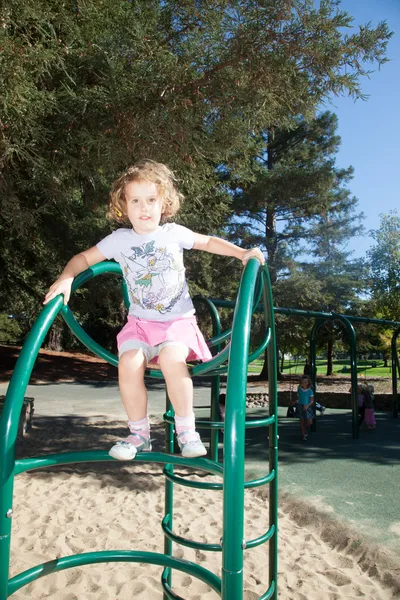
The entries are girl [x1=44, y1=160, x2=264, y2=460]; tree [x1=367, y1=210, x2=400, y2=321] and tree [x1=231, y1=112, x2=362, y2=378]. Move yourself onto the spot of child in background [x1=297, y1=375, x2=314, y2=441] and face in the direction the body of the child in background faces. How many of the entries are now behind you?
2

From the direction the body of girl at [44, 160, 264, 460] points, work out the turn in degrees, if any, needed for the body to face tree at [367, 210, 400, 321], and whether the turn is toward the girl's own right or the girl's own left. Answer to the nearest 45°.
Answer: approximately 135° to the girl's own left

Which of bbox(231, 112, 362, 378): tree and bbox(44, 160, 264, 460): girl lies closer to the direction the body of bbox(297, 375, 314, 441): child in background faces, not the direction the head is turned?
the girl

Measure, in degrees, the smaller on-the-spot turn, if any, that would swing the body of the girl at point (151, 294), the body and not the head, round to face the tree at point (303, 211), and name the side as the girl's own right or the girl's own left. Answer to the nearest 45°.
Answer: approximately 180°

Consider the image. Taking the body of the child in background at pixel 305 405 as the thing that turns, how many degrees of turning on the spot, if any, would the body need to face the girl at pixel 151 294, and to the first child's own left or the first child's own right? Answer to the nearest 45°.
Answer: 0° — they already face them

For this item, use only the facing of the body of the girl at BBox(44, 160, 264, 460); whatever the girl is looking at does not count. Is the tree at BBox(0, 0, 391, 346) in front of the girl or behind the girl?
behind

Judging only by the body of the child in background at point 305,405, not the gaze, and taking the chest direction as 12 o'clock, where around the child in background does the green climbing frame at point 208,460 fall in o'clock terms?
The green climbing frame is roughly at 12 o'clock from the child in background.

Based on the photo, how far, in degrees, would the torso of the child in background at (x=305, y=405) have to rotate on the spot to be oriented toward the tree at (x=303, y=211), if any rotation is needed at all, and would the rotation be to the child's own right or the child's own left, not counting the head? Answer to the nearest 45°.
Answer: approximately 180°
